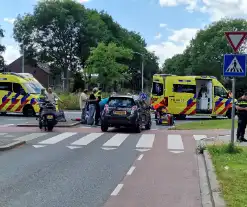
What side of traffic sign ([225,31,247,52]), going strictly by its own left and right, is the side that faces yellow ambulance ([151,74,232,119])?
back

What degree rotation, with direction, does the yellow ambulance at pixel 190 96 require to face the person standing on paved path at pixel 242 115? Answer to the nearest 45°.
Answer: approximately 135° to its right

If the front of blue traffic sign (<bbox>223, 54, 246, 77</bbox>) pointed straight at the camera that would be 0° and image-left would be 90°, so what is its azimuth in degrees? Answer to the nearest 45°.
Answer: approximately 0°

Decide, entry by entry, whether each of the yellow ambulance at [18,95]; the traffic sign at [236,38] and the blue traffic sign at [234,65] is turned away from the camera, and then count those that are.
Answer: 0

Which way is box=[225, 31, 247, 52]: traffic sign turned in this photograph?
toward the camera
